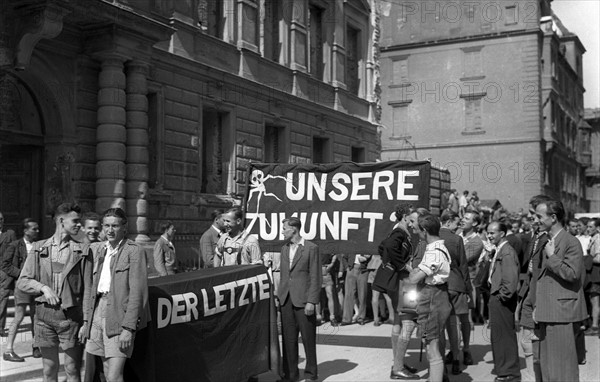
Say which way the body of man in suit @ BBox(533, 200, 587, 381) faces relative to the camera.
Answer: to the viewer's left

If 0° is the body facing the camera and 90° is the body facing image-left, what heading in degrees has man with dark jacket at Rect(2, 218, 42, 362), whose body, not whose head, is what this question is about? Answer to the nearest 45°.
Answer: approximately 315°

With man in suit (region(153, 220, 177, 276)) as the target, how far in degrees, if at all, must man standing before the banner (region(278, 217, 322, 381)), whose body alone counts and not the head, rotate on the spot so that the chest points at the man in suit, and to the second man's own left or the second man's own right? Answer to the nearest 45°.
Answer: approximately 90° to the second man's own right

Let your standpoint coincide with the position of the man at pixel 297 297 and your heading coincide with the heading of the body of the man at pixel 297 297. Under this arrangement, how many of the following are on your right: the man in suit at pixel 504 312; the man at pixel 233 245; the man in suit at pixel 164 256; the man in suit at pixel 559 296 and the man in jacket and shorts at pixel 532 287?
2

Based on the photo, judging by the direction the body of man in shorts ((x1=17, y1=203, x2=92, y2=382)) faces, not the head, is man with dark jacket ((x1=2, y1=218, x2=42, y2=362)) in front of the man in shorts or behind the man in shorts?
behind

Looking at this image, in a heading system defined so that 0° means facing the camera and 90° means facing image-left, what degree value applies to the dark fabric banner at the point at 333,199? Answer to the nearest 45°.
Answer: approximately 0°
